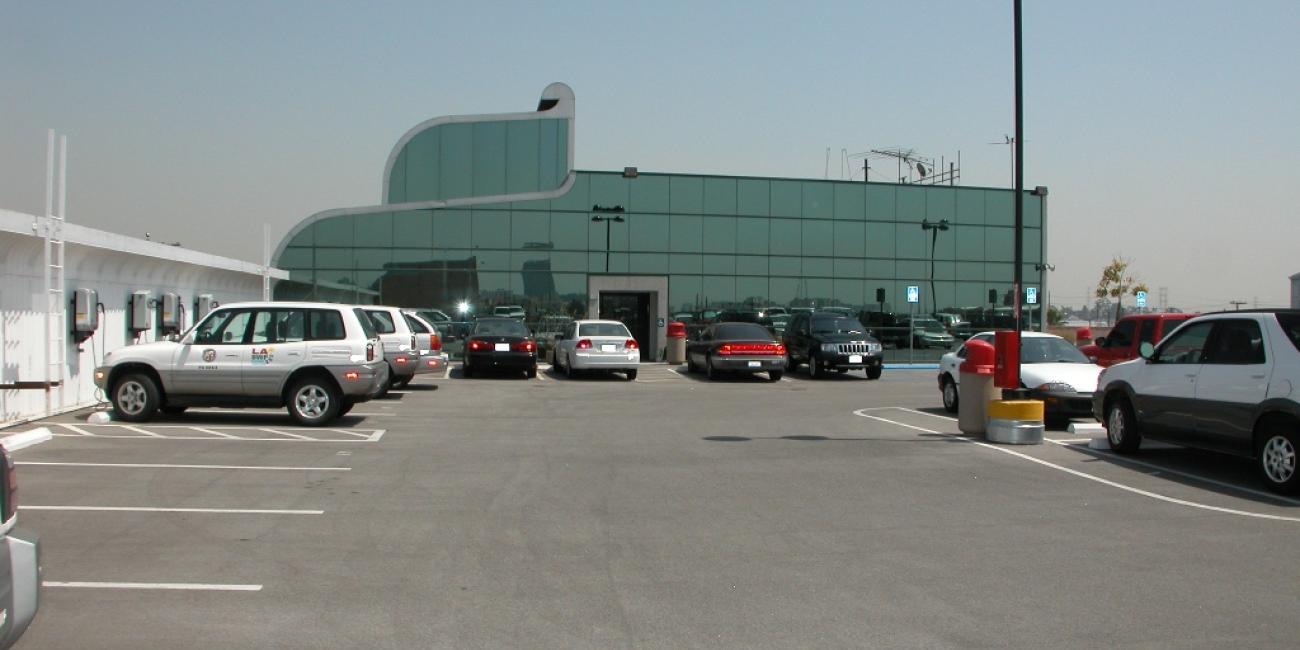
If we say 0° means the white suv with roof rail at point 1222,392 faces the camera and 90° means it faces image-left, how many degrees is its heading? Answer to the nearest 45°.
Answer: approximately 135°

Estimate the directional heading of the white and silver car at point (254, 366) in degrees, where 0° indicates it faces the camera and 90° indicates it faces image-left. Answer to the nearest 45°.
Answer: approximately 90°

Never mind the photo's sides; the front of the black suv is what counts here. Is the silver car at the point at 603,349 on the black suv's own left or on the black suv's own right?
on the black suv's own right

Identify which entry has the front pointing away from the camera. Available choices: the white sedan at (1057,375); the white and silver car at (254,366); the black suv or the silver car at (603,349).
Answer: the silver car at (603,349)

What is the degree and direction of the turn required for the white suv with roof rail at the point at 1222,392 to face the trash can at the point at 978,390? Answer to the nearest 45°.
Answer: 0° — it already faces it

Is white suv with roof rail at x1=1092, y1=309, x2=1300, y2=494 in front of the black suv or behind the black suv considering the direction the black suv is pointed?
in front

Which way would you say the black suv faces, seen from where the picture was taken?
facing the viewer and to the right of the viewer

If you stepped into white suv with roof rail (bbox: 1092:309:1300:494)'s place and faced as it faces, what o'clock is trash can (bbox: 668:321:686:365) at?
The trash can is roughly at 12 o'clock from the white suv with roof rail.

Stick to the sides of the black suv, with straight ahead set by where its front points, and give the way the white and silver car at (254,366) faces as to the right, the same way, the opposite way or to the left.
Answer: to the right

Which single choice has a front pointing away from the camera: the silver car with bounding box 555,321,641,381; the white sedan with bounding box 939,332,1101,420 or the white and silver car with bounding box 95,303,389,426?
the silver car with bounding box 555,321,641,381

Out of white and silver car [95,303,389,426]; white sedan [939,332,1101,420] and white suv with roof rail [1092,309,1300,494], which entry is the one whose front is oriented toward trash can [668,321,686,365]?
the white suv with roof rail

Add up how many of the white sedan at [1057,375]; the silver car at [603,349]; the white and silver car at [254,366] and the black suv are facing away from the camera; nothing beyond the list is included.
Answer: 1

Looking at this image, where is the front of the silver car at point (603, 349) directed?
away from the camera
